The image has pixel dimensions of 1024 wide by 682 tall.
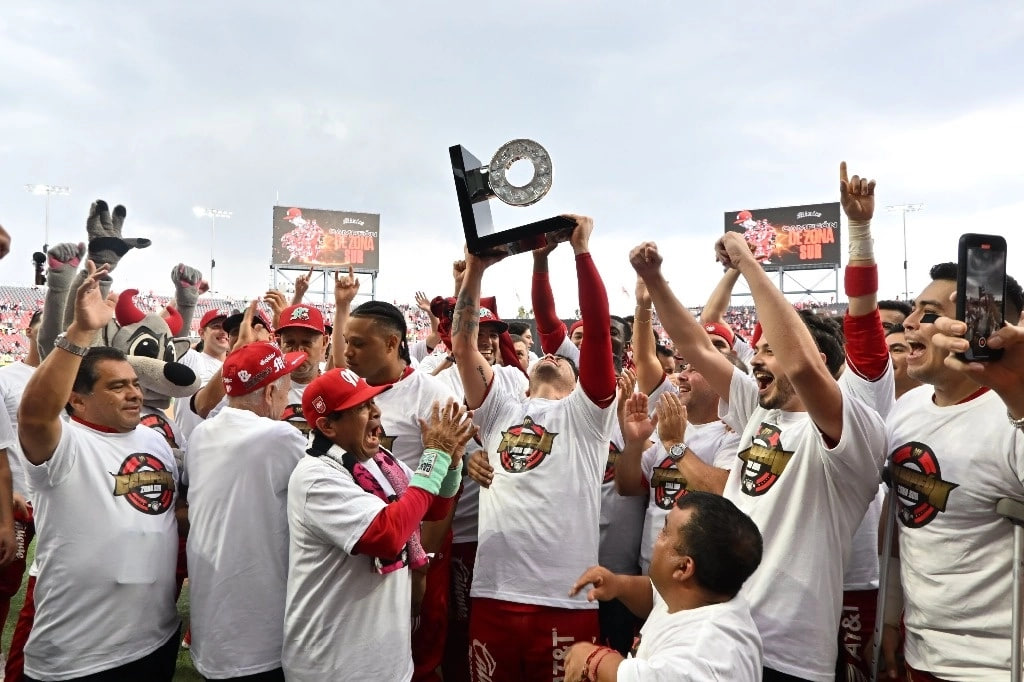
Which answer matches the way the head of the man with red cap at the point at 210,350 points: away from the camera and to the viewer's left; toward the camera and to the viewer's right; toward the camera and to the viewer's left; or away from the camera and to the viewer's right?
toward the camera and to the viewer's right

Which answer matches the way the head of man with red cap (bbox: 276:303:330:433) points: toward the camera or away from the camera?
toward the camera

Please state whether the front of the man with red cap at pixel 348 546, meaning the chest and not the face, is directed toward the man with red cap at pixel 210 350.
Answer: no
